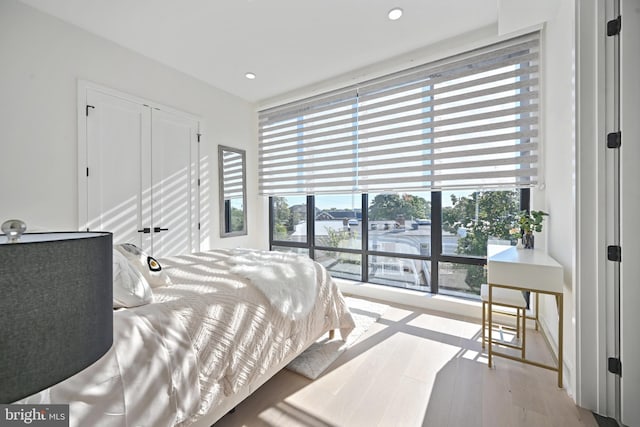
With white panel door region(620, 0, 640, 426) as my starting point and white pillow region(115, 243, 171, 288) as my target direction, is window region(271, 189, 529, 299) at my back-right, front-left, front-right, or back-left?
front-right

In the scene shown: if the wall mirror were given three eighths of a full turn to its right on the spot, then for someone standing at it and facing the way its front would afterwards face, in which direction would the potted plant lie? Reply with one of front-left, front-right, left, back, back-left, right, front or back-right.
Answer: back-left

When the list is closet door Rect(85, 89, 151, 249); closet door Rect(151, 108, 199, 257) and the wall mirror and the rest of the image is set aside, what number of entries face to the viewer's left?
0

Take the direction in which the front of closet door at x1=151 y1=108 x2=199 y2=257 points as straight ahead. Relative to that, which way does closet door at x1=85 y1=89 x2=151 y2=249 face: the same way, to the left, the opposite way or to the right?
the same way

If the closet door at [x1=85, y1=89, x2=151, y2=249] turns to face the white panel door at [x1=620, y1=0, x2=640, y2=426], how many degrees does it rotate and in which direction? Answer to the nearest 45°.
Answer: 0° — it already faces it

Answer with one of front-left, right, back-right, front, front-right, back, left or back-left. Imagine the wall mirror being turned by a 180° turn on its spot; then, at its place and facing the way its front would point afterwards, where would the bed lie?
back-left

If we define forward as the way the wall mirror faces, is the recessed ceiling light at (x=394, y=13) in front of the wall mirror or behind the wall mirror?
in front

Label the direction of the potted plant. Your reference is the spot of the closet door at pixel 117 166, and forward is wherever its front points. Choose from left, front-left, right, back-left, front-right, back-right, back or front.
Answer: front

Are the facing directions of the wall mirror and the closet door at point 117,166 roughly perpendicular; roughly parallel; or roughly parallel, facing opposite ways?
roughly parallel

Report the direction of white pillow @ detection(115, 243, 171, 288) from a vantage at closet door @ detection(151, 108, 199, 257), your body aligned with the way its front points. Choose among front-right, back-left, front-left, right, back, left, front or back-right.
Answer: front-right

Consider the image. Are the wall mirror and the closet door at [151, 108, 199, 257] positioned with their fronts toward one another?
no

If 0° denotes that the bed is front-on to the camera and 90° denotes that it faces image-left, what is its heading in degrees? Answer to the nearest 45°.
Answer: approximately 225°

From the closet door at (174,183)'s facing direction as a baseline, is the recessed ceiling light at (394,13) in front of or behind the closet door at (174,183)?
in front

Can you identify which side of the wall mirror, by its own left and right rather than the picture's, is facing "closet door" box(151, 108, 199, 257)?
right

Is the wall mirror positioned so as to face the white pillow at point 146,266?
no

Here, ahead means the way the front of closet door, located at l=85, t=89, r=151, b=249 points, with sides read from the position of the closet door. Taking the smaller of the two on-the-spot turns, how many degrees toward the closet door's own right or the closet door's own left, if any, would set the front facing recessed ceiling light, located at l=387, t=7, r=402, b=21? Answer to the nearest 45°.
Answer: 0° — it already faces it

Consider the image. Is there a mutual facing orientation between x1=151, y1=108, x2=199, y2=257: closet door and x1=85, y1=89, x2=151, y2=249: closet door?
no

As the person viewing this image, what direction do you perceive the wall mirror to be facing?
facing the viewer and to the right of the viewer
